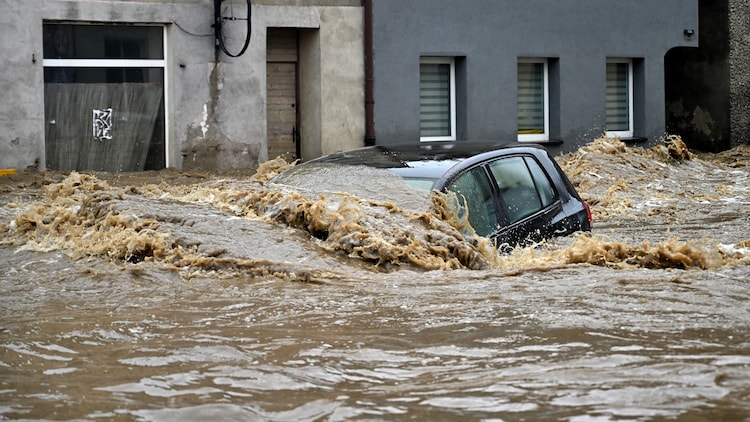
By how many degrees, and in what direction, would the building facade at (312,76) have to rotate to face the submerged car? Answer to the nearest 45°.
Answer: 0° — it already faces it

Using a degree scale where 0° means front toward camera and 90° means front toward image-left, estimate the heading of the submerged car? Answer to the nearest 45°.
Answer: approximately 45°

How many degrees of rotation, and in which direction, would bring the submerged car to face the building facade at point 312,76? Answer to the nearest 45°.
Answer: approximately 135° to its right

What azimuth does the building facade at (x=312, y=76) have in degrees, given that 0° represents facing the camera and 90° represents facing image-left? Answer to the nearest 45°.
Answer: approximately 0°
